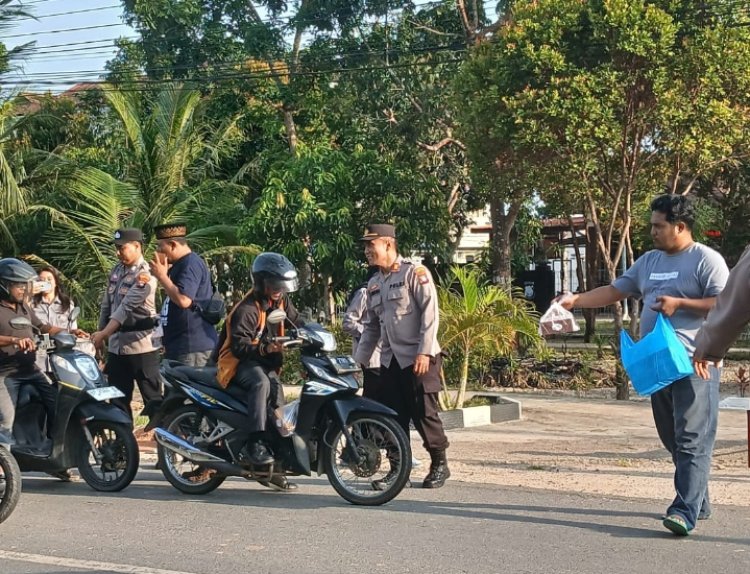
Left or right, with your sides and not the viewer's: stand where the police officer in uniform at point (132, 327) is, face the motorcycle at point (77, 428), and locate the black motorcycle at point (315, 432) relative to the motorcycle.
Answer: left

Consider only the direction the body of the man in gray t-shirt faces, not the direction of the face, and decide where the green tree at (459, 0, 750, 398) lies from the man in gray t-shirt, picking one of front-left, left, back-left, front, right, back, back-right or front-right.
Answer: back-right

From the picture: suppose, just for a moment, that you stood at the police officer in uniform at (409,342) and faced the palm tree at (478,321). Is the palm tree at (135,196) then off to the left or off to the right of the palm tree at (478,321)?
left

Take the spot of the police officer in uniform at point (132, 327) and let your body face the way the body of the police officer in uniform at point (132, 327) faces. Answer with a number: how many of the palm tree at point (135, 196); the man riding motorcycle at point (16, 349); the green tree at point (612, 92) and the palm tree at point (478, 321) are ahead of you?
1

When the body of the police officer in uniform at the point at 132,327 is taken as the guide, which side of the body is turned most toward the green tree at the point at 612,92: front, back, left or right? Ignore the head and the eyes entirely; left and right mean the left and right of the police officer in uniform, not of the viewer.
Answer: back

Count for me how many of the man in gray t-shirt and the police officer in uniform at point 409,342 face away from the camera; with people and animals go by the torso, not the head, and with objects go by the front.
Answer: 0

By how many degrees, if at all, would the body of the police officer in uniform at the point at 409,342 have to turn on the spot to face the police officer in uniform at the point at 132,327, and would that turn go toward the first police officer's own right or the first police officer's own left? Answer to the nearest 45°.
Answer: approximately 90° to the first police officer's own right

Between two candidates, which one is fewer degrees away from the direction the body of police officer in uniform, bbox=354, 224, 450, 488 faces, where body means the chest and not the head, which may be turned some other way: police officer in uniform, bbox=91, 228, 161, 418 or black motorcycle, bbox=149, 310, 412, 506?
the black motorcycle

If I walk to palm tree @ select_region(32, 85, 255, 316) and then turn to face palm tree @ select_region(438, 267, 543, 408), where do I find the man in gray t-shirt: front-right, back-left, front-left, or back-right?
front-right

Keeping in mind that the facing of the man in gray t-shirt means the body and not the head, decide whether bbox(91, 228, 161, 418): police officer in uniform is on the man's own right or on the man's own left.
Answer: on the man's own right

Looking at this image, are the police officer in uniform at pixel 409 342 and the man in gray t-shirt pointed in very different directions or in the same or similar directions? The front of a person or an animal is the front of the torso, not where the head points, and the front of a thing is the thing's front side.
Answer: same or similar directions

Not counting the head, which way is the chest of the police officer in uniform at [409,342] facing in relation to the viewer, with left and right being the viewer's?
facing the viewer and to the left of the viewer

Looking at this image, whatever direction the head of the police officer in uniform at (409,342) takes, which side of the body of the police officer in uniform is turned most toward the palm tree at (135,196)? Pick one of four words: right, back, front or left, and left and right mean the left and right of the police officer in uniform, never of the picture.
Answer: right

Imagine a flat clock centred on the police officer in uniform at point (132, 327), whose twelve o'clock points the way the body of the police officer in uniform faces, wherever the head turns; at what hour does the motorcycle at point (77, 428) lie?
The motorcycle is roughly at 11 o'clock from the police officer in uniform.

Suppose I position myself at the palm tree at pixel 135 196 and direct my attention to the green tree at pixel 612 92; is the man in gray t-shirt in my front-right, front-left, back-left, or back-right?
front-right
